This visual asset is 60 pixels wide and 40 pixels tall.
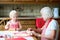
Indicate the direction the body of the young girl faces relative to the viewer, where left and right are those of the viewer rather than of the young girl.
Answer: facing the viewer
